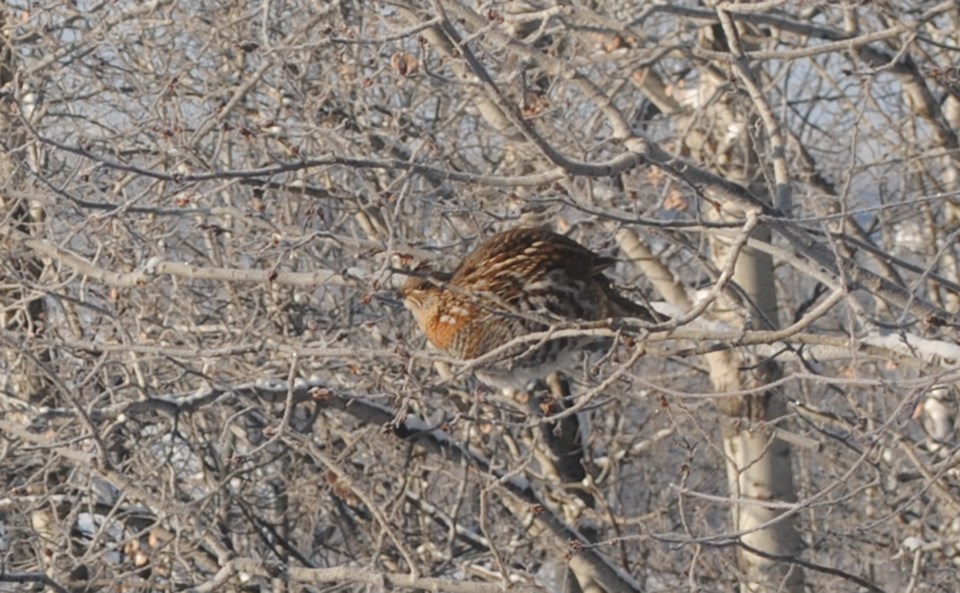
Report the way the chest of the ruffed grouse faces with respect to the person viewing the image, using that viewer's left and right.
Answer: facing to the left of the viewer
